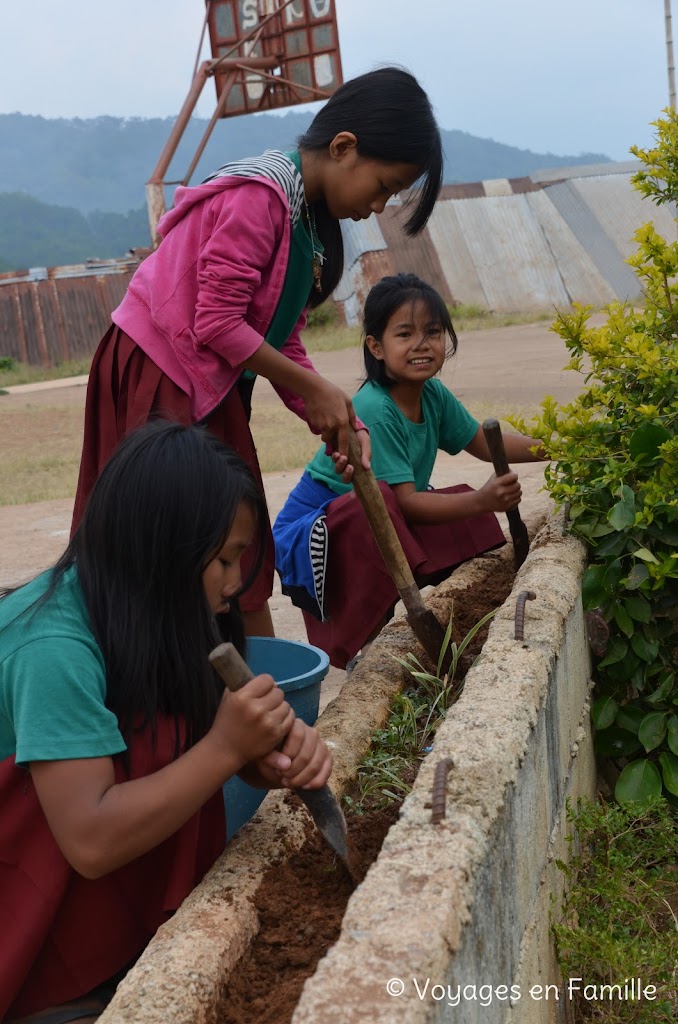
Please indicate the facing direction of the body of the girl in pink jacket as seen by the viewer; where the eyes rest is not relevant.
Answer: to the viewer's right

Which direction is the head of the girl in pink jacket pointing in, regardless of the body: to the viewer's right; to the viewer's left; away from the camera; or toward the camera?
to the viewer's right

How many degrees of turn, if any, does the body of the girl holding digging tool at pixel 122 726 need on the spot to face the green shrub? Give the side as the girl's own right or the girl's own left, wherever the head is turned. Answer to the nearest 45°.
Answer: approximately 90° to the girl's own left

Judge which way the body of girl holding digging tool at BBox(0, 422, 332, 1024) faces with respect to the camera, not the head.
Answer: to the viewer's right

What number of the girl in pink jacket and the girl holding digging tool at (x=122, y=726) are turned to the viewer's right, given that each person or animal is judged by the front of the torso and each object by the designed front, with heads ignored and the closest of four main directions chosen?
2

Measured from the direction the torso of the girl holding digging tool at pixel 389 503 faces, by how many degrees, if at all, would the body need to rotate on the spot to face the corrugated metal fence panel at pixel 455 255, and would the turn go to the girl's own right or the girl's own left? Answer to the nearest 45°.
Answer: approximately 135° to the girl's own left

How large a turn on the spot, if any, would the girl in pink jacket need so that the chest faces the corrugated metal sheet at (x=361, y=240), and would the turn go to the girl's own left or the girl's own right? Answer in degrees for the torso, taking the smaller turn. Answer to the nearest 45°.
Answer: approximately 90° to the girl's own left

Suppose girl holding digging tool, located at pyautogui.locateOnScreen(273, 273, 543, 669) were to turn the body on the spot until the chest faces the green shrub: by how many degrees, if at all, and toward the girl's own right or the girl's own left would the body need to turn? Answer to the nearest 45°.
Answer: approximately 135° to the girl's own left

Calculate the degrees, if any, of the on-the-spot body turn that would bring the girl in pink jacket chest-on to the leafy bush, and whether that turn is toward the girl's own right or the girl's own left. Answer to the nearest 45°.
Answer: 0° — they already face it
